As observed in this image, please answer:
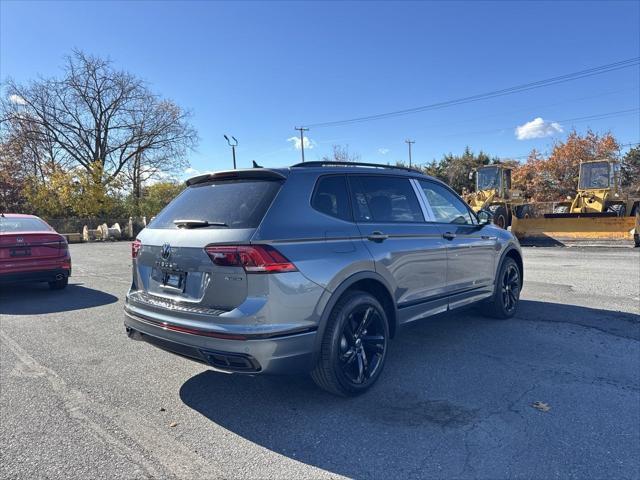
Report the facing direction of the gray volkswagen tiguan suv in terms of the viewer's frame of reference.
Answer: facing away from the viewer and to the right of the viewer

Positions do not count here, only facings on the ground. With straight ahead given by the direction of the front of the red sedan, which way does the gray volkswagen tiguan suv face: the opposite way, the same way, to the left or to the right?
to the right

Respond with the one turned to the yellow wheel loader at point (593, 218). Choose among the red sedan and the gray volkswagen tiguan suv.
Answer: the gray volkswagen tiguan suv

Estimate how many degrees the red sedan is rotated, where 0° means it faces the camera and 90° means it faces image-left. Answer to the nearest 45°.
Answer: approximately 180°

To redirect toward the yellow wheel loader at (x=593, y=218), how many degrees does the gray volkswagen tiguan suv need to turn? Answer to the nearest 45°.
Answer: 0° — it already faces it

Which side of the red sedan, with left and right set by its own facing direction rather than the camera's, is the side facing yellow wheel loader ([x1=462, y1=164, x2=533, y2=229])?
right

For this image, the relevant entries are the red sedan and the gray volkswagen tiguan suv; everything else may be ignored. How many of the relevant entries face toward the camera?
0

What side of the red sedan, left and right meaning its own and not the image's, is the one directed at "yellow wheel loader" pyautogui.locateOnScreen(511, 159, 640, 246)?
right

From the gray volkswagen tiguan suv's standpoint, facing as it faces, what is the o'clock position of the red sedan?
The red sedan is roughly at 9 o'clock from the gray volkswagen tiguan suv.
